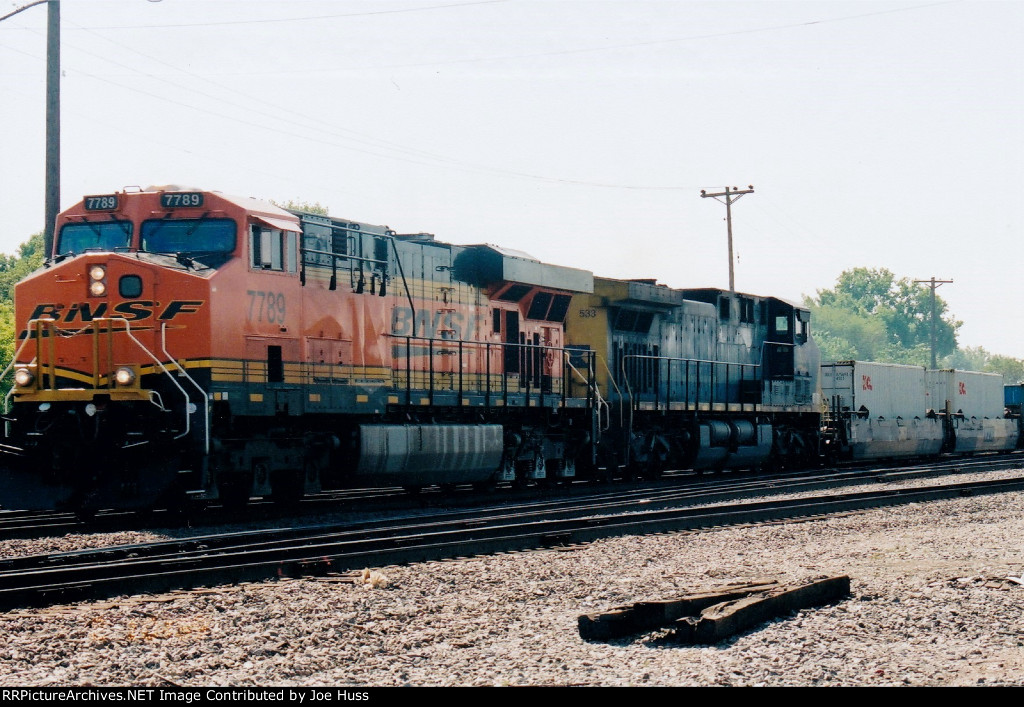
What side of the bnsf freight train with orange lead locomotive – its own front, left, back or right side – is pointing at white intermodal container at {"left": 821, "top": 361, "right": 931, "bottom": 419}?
back

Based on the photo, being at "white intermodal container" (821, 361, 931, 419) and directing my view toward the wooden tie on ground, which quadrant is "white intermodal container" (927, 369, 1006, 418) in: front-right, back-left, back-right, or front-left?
back-left

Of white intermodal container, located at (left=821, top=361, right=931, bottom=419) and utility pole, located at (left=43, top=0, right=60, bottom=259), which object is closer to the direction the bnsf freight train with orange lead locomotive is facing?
the utility pole

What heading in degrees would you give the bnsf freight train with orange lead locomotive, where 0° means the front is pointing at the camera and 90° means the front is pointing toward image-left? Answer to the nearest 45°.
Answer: approximately 45°

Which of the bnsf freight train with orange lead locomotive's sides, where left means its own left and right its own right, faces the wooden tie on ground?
left
